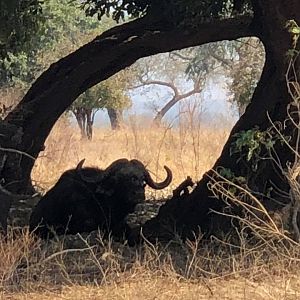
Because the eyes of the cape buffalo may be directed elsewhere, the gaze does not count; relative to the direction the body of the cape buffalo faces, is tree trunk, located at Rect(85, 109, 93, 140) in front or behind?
behind

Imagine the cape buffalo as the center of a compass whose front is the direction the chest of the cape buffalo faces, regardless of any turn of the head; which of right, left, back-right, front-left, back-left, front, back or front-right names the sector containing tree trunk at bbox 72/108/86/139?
back-left

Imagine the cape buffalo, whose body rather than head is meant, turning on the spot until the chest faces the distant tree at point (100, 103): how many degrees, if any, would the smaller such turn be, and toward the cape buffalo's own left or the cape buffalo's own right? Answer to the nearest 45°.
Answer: approximately 135° to the cape buffalo's own left

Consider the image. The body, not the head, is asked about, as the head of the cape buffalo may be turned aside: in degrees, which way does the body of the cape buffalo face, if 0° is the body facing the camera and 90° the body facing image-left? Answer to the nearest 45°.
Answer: approximately 315°
